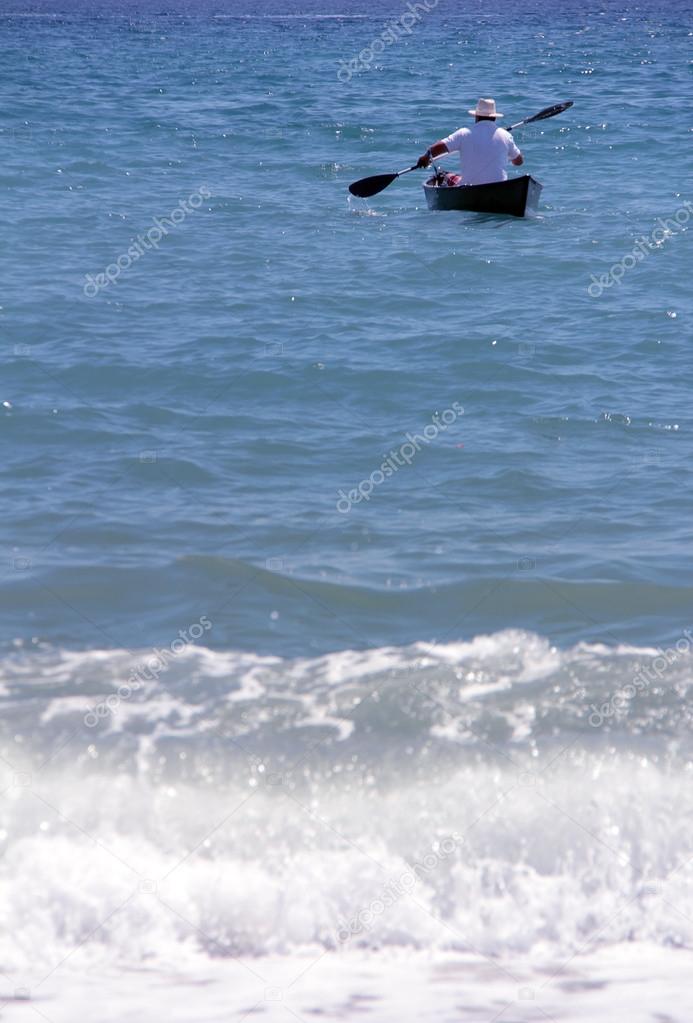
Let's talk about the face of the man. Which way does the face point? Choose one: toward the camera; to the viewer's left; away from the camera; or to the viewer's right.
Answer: away from the camera

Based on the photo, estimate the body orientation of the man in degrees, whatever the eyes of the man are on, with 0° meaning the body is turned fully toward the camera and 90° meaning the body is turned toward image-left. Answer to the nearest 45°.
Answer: approximately 180°
